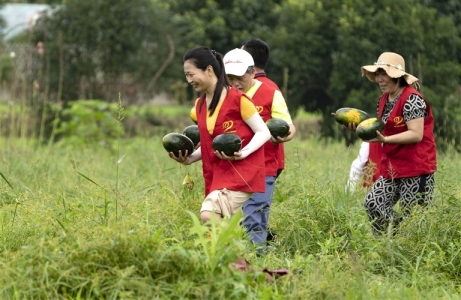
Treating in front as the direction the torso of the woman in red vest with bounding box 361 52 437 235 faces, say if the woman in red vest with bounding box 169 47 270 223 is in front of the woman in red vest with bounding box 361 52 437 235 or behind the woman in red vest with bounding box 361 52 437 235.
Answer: in front

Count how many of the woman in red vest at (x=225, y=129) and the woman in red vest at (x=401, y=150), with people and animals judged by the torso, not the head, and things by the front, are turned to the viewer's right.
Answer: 0

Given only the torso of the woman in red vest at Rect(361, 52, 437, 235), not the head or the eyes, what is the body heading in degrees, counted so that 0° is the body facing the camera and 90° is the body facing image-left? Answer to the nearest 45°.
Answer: approximately 45°

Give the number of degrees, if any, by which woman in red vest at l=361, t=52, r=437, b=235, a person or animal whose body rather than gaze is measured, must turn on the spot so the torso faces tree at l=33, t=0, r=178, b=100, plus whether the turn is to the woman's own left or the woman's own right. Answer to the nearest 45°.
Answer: approximately 90° to the woman's own right

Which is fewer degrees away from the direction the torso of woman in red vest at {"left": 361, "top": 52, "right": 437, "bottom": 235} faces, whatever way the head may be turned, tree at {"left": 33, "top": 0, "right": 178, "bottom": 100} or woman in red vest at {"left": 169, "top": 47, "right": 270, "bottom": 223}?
the woman in red vest

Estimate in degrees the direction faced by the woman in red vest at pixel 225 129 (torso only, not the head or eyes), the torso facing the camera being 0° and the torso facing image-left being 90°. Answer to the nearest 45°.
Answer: approximately 45°

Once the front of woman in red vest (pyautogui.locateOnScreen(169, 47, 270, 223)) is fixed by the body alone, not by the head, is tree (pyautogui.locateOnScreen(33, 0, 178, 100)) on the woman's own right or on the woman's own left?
on the woman's own right

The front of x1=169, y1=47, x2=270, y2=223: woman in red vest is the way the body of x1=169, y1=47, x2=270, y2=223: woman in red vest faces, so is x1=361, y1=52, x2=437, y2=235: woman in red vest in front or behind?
behind
